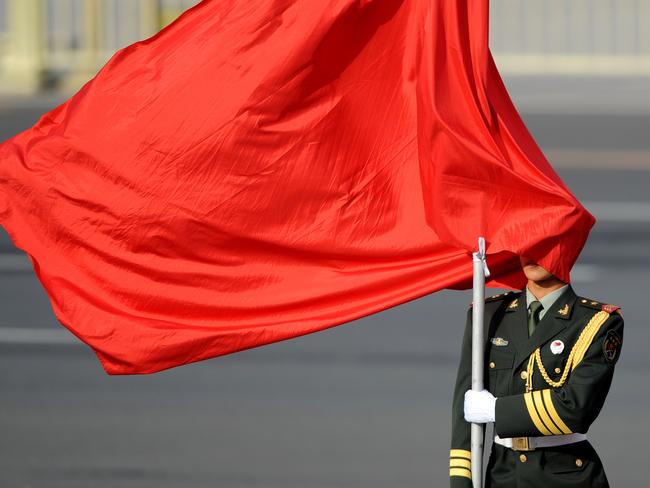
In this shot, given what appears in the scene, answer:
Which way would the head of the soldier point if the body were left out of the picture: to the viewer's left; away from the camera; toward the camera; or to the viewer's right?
toward the camera

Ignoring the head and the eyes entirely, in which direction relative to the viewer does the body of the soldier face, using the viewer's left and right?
facing the viewer and to the left of the viewer
